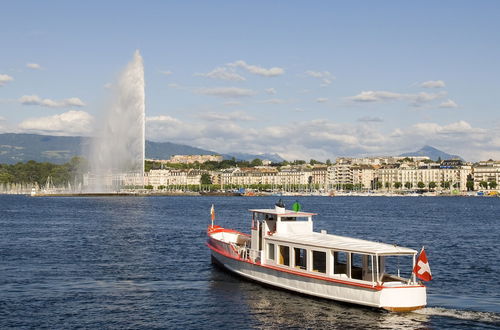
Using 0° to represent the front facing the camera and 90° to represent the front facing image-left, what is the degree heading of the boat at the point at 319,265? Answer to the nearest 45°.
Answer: approximately 135°
